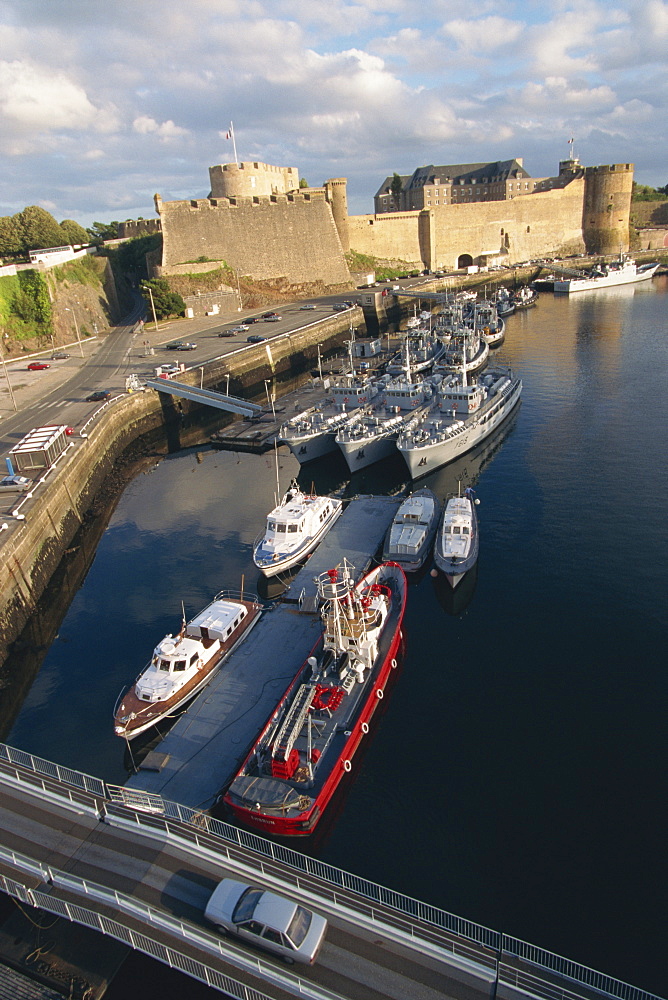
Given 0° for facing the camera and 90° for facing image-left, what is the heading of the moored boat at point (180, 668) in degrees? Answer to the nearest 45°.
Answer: approximately 45°

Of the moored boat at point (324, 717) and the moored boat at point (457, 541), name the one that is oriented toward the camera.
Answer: the moored boat at point (457, 541)

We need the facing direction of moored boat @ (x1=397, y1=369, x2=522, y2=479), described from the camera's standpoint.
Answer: facing the viewer and to the left of the viewer

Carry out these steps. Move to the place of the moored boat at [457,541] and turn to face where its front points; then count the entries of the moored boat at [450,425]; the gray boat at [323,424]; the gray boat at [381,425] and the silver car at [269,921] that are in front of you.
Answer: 1

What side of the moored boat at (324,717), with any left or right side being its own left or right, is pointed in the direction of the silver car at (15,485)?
left

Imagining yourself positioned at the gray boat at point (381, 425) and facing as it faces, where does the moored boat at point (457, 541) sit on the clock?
The moored boat is roughly at 10 o'clock from the gray boat.

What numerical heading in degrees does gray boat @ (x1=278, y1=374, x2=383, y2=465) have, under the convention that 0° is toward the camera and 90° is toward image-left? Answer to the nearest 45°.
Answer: approximately 45°

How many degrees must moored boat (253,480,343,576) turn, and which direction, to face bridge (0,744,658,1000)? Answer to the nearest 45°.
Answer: approximately 45° to its left

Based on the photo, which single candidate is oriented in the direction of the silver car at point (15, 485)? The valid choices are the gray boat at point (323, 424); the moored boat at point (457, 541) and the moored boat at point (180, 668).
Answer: the gray boat

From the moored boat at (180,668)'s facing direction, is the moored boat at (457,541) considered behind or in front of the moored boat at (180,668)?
behind

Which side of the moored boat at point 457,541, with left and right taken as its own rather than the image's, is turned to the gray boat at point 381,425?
back

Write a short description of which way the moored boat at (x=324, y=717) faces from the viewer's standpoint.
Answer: facing away from the viewer and to the right of the viewer

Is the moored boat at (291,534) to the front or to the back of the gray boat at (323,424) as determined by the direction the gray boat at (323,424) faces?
to the front

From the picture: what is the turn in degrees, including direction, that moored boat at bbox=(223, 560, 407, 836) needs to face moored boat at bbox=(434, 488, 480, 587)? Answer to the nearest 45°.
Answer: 0° — it already faces it

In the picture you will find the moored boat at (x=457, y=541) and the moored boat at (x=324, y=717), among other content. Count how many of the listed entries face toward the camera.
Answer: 1

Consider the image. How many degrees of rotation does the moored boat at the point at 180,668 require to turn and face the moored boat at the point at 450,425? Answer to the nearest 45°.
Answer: approximately 180°

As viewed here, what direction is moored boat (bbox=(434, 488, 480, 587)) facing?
toward the camera

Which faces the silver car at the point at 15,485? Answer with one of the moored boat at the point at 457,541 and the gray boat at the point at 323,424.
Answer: the gray boat
